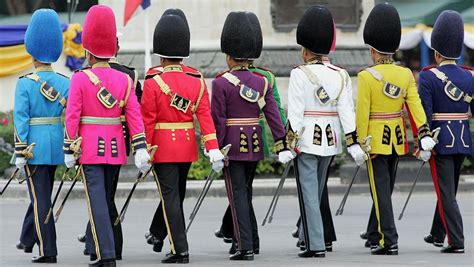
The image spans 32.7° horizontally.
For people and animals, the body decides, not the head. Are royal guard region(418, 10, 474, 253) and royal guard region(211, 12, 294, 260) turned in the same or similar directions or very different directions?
same or similar directions

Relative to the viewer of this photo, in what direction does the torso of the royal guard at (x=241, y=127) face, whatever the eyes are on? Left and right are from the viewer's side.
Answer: facing away from the viewer and to the left of the viewer

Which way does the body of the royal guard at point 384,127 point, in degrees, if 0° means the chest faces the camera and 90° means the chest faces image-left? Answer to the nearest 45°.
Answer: approximately 135°

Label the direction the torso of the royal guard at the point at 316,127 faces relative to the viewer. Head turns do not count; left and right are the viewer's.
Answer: facing away from the viewer and to the left of the viewer

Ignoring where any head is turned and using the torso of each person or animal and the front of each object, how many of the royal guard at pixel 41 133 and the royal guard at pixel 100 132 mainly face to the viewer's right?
0

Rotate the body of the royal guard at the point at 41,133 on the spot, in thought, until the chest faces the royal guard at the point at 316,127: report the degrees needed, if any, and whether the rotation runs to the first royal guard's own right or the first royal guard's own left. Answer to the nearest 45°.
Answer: approximately 135° to the first royal guard's own right

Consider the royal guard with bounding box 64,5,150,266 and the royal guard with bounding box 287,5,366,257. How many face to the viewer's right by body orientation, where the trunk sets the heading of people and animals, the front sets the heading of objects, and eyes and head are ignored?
0

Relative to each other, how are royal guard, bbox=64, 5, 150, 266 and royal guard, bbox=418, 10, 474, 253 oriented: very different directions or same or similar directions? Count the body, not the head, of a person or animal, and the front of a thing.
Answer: same or similar directions

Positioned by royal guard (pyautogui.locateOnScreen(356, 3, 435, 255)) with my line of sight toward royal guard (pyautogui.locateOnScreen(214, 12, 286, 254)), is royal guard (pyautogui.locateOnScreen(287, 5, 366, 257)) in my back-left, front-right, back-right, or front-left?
front-left

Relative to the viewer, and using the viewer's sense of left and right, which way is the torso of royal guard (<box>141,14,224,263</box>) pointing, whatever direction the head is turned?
facing away from the viewer and to the left of the viewer

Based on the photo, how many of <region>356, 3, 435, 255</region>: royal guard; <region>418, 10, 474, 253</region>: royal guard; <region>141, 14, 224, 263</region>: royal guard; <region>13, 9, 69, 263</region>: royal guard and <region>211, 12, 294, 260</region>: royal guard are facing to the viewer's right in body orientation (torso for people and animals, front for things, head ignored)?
0
